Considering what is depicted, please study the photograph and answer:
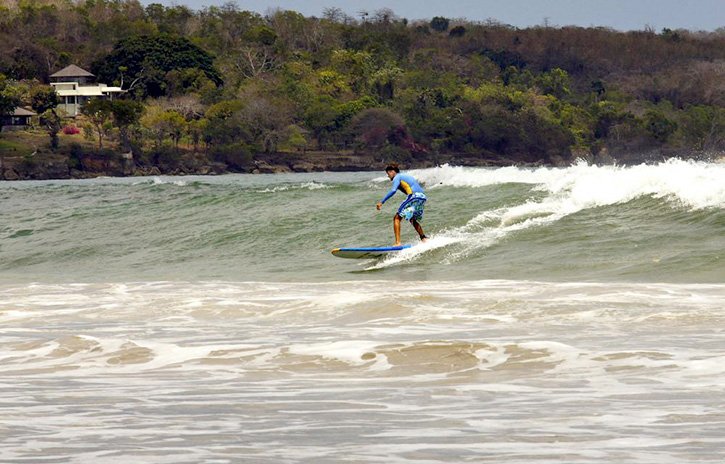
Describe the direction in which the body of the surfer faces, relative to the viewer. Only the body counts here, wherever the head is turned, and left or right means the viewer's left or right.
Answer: facing to the left of the viewer
